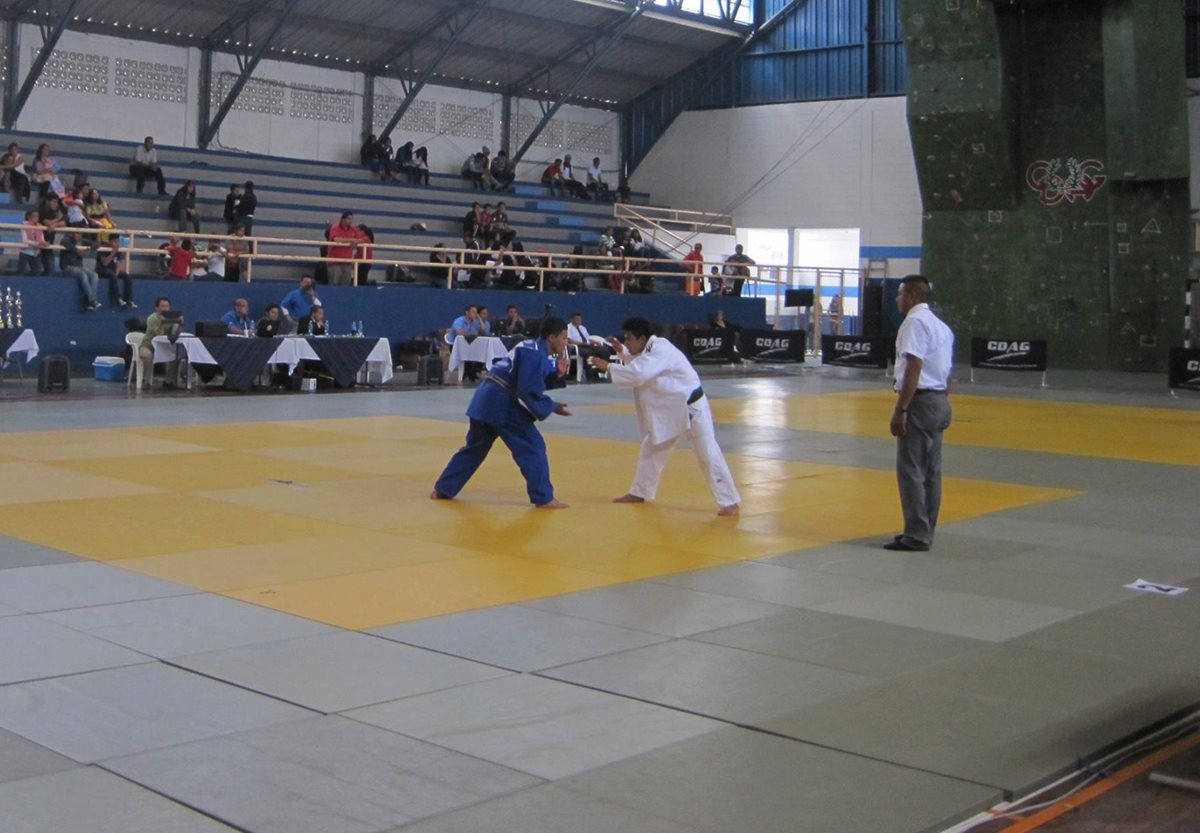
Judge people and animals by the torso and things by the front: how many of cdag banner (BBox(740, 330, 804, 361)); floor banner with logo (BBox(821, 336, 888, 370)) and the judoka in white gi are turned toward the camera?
2

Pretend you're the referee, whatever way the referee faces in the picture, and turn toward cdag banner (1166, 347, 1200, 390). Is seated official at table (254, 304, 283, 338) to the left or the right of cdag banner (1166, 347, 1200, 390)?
left

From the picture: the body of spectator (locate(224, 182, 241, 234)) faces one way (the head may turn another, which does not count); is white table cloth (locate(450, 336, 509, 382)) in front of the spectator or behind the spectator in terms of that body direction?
in front

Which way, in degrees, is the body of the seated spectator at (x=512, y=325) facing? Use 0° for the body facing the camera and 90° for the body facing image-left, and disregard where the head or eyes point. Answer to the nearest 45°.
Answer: approximately 315°

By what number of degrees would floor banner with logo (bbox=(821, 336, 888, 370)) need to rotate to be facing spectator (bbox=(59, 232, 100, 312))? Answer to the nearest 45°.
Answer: approximately 45° to its right

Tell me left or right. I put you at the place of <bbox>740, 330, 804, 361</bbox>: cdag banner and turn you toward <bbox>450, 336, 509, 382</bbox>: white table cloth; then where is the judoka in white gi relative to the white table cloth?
left

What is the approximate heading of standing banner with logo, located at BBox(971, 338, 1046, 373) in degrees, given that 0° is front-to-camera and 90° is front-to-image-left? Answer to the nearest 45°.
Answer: approximately 0°

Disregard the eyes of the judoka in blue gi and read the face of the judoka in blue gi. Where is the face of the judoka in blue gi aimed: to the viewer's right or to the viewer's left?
to the viewer's right

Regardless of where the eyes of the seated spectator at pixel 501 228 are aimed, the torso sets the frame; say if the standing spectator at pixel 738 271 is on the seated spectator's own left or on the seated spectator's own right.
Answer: on the seated spectator's own left

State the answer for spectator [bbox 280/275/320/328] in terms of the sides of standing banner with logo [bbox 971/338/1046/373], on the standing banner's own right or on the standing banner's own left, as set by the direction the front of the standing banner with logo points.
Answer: on the standing banner's own right

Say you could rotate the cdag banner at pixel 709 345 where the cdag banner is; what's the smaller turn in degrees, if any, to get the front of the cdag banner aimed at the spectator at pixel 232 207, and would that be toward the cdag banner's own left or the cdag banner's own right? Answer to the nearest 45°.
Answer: approximately 90° to the cdag banner's own right
